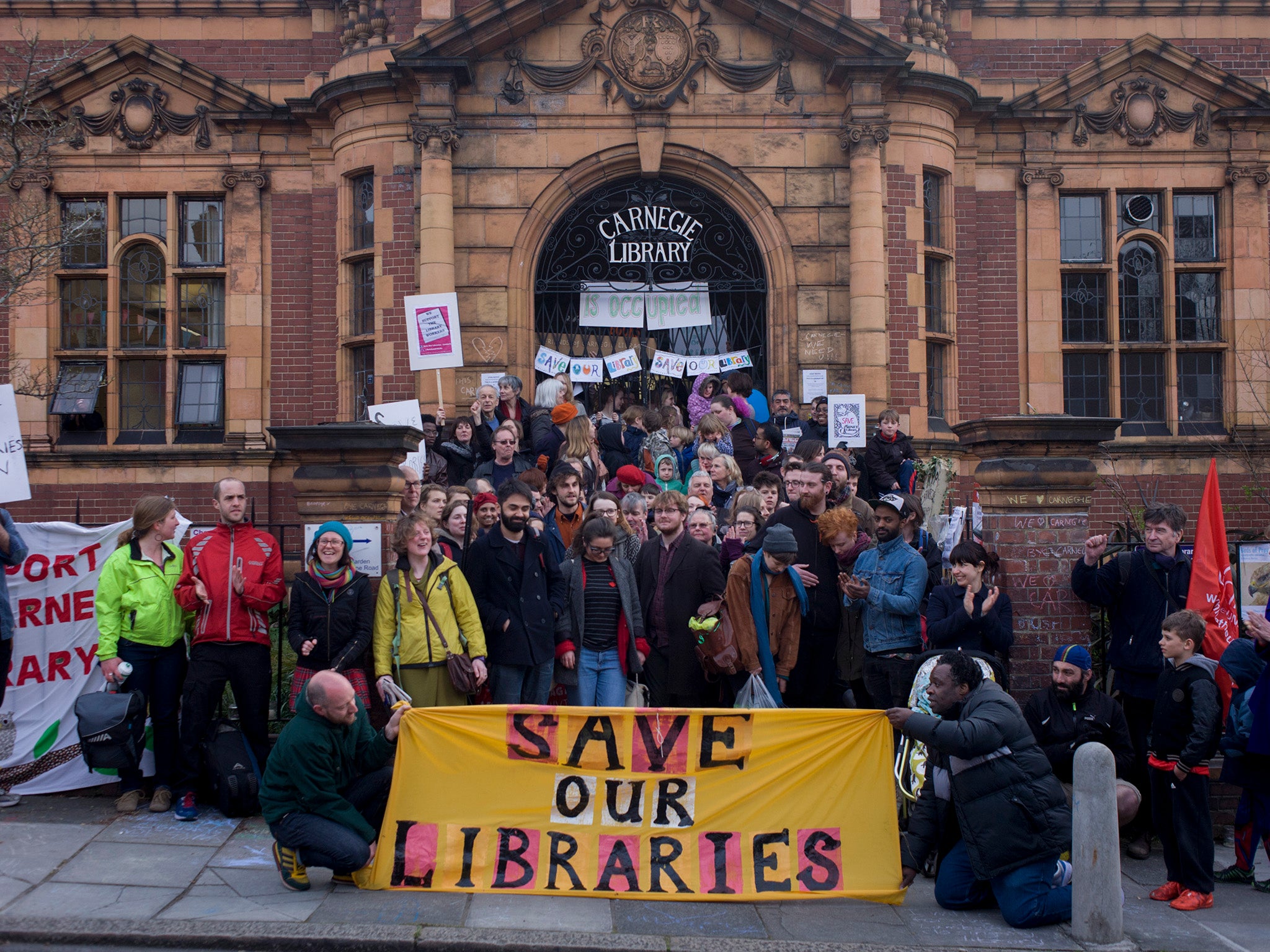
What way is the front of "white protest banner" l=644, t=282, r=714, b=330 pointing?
toward the camera

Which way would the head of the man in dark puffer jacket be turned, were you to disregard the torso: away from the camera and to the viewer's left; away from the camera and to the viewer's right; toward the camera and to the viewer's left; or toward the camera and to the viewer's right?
toward the camera and to the viewer's left

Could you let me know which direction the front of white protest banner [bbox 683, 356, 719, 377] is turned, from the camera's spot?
facing the viewer

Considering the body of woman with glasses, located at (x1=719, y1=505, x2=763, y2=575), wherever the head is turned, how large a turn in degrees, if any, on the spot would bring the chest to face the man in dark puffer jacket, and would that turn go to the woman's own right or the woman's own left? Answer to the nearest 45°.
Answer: approximately 90° to the woman's own left

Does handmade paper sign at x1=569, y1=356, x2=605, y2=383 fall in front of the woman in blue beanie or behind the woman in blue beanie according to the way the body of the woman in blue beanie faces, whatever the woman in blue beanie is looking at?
behind

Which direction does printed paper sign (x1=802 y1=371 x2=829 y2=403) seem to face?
toward the camera

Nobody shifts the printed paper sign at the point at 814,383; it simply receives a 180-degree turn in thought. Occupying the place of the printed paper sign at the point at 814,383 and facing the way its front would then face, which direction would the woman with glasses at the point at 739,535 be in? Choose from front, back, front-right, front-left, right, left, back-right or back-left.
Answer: back

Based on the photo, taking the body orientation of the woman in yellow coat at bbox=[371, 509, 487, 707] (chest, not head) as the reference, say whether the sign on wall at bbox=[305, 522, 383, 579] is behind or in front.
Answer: behind

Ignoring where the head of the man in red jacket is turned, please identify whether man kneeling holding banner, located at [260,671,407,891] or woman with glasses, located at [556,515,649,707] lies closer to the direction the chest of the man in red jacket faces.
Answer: the man kneeling holding banner

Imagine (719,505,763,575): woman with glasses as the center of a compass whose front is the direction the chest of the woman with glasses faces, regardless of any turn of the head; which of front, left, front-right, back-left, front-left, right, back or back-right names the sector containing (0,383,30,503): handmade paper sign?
front-right

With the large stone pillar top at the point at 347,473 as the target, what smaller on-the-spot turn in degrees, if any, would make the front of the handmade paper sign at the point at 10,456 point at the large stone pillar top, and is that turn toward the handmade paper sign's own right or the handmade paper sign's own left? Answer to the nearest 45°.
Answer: approximately 90° to the handmade paper sign's own left

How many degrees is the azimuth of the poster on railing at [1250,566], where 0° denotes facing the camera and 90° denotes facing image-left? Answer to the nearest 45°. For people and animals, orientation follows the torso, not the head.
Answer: approximately 0°

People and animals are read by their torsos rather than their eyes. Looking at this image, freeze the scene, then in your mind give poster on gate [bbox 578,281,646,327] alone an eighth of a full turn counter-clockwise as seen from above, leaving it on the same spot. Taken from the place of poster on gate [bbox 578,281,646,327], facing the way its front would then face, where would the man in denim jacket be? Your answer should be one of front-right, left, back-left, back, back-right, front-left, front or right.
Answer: front-right
